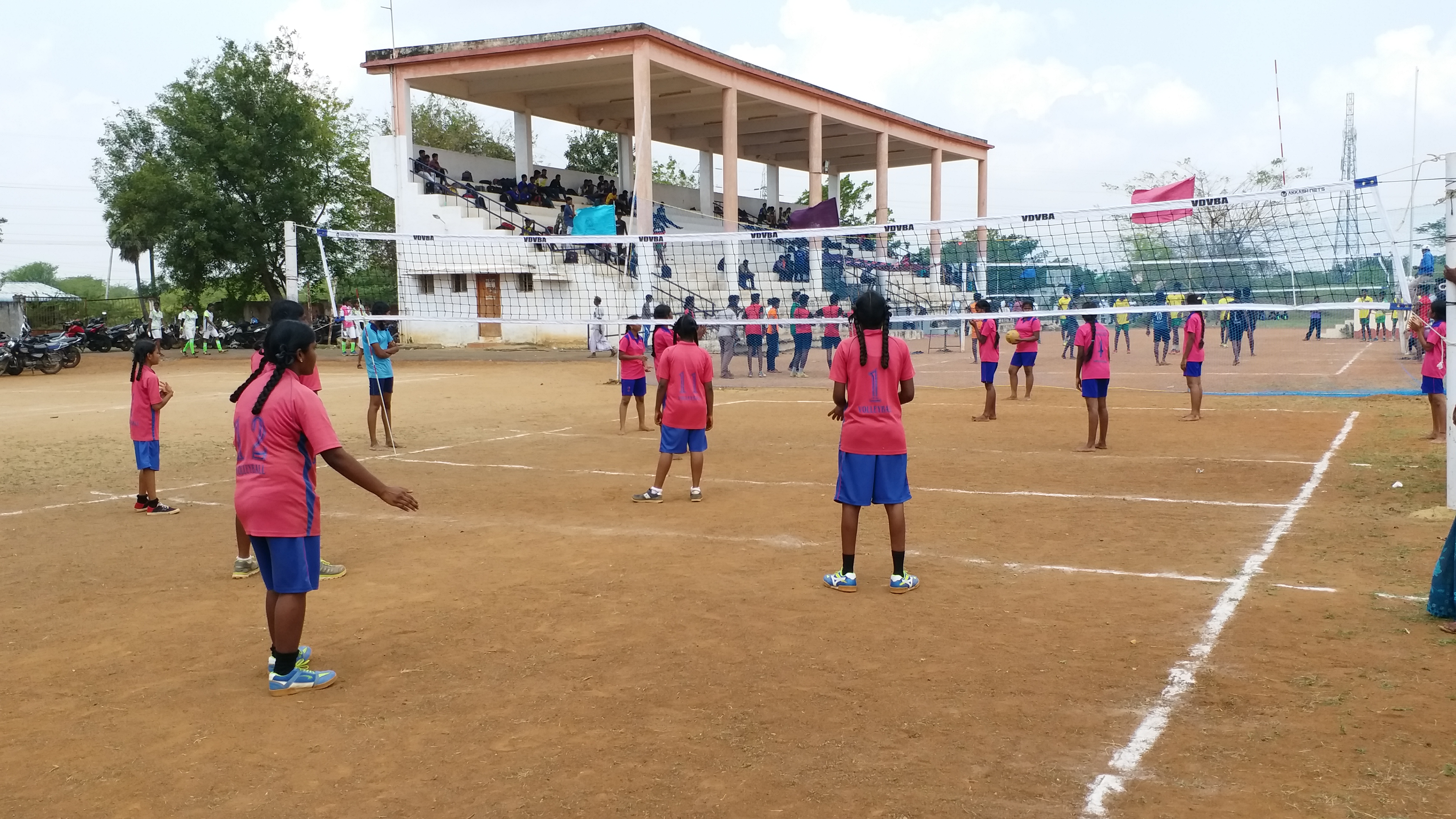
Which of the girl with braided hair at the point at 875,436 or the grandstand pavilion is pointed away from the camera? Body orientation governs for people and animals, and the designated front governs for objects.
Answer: the girl with braided hair

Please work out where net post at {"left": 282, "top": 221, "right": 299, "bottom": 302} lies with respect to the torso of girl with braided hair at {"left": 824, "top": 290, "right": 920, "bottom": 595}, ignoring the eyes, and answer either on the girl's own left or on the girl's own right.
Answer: on the girl's own left

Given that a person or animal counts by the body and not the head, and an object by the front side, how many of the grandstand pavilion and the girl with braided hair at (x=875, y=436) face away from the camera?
1

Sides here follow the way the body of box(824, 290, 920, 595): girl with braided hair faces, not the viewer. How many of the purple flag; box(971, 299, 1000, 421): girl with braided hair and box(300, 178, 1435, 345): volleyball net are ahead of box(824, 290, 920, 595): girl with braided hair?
3

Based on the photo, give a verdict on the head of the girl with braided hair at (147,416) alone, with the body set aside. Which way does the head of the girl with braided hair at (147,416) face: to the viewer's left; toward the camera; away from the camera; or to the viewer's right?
to the viewer's right

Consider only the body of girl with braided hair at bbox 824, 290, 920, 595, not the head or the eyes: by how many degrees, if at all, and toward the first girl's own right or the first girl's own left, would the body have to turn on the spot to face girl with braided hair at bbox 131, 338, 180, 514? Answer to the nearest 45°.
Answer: approximately 90° to the first girl's own left

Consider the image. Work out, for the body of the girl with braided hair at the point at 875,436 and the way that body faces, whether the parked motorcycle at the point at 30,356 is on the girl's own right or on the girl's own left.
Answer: on the girl's own left

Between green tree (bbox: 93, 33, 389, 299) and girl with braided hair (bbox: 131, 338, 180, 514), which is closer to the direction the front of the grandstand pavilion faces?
the girl with braided hair

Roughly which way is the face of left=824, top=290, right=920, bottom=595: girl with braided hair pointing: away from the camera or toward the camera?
away from the camera

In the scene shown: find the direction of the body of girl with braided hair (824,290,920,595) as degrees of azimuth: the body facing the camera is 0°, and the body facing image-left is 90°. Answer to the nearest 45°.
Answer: approximately 180°

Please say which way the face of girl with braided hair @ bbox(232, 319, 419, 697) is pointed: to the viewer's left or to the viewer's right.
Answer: to the viewer's right

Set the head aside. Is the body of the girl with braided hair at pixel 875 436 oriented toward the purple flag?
yes

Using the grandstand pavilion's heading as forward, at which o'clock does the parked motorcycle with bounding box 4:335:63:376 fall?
The parked motorcycle is roughly at 4 o'clock from the grandstand pavilion.
